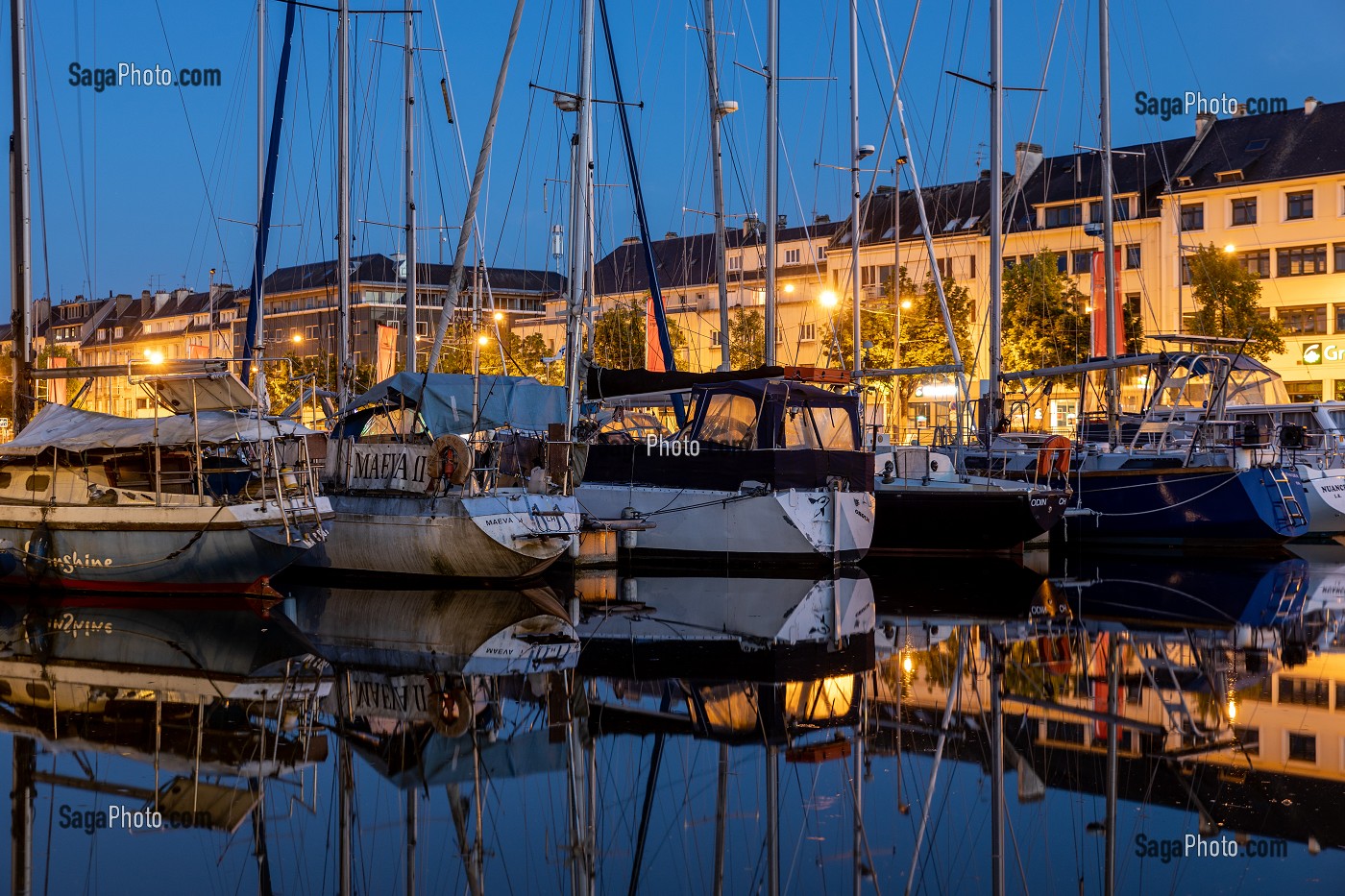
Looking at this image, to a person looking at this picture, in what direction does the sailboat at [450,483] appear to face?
facing away from the viewer and to the left of the viewer

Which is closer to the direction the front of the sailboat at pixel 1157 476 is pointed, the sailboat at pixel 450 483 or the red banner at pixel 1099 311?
the red banner

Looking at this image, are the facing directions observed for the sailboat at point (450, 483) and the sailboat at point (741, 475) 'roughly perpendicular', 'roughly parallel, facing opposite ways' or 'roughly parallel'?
roughly parallel

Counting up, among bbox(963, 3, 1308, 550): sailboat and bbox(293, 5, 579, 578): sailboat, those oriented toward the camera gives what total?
0

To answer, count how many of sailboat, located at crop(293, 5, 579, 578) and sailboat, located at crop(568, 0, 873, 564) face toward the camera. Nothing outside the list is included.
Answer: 0

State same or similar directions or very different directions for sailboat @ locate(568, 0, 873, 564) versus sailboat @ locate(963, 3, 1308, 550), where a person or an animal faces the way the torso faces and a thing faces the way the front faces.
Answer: same or similar directions

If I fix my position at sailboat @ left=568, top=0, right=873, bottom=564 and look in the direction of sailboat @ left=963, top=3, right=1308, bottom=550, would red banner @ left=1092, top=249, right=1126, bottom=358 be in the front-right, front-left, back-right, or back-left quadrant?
front-left

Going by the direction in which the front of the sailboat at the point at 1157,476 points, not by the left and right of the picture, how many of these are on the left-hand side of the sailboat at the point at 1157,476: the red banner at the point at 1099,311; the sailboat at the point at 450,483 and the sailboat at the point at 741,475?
2

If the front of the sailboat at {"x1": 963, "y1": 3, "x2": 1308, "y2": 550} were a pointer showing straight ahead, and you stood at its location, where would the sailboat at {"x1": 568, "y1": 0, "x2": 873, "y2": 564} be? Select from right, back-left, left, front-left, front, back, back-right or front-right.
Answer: left

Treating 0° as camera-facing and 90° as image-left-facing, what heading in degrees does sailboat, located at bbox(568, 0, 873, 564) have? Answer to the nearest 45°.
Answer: approximately 135°

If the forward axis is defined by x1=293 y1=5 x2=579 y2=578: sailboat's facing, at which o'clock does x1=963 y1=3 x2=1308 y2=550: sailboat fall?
x1=963 y1=3 x2=1308 y2=550: sailboat is roughly at 4 o'clock from x1=293 y1=5 x2=579 y2=578: sailboat.

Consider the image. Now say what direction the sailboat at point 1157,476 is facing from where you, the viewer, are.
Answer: facing away from the viewer and to the left of the viewer
